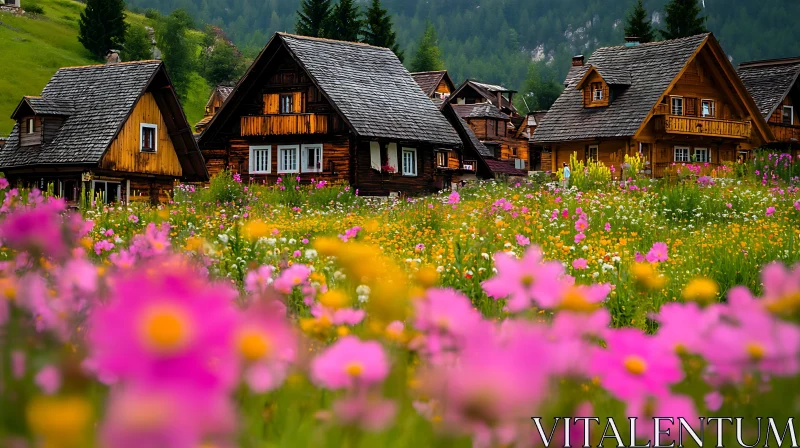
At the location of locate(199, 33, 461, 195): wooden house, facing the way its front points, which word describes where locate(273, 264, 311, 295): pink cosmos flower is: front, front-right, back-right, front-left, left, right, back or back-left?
front-left

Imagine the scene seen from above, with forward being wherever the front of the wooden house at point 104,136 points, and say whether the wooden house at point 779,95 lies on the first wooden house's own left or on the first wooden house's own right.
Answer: on the first wooden house's own left

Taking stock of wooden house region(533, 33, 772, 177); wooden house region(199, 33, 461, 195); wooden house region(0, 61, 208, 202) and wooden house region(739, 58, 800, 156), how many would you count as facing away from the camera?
0

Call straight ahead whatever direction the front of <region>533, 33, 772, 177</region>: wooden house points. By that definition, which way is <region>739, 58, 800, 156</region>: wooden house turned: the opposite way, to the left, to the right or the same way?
the same way

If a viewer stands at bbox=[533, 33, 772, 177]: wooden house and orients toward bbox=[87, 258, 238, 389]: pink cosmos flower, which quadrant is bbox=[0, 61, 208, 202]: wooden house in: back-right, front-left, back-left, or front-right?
front-right

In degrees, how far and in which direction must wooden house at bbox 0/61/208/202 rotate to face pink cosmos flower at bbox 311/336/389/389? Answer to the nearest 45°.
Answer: approximately 45° to its right

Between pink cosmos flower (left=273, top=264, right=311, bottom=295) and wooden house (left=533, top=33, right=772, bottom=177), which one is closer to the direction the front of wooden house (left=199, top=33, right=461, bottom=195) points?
the pink cosmos flower

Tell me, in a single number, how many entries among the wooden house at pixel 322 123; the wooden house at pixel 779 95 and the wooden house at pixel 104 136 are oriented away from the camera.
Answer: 0

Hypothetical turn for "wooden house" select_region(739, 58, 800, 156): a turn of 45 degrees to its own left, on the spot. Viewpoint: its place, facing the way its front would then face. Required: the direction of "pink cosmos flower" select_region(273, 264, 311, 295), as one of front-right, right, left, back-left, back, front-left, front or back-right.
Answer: right

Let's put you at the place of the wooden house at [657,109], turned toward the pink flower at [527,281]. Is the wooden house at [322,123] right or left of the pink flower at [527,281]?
right

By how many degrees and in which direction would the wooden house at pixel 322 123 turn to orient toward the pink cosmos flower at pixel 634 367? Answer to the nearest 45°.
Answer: approximately 45° to its left

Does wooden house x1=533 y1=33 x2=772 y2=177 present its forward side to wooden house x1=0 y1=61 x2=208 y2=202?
no

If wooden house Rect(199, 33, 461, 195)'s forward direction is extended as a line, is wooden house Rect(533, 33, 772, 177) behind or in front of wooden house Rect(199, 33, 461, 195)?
behind

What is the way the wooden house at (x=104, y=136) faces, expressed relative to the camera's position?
facing the viewer and to the right of the viewer

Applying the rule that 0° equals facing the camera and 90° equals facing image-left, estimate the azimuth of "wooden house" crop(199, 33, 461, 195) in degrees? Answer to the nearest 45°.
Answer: approximately 45°

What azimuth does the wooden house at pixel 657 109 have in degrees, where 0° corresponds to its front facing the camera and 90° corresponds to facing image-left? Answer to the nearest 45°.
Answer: approximately 315°

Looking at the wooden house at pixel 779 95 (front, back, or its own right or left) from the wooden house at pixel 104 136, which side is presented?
right

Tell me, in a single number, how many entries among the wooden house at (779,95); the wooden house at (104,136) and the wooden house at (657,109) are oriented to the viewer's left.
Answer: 0
